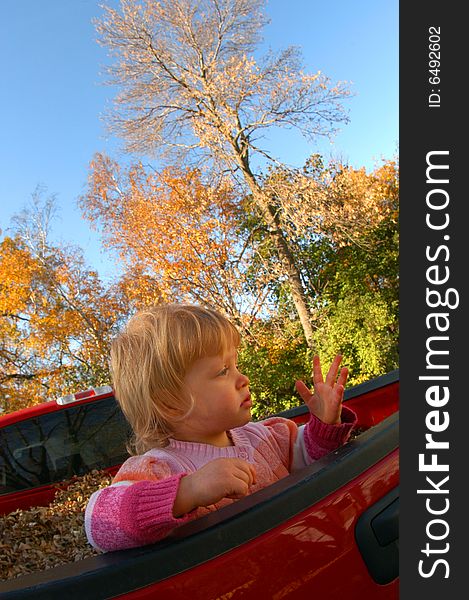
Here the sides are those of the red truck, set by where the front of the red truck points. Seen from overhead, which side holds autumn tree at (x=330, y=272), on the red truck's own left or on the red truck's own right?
on the red truck's own right

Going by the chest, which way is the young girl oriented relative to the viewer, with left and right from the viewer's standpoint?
facing the viewer and to the right of the viewer

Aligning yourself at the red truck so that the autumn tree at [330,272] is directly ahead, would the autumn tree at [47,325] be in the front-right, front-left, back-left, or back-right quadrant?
front-left

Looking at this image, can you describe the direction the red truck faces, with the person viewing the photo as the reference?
facing away from the viewer and to the left of the viewer

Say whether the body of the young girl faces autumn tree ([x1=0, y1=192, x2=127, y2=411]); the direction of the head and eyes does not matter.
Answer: no

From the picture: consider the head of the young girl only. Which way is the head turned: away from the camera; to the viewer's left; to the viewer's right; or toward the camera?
to the viewer's right

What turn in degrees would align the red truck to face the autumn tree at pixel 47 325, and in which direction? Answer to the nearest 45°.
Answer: approximately 45° to its right
